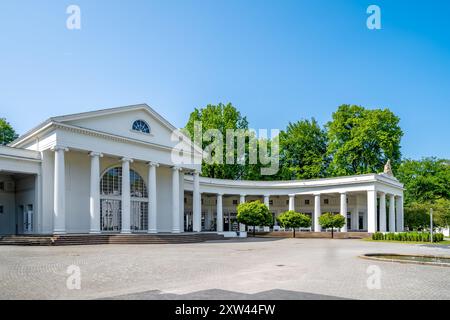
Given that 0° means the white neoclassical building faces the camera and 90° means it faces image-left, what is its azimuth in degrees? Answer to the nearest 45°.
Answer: approximately 315°

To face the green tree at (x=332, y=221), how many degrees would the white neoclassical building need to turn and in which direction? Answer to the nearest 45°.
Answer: approximately 90° to its left

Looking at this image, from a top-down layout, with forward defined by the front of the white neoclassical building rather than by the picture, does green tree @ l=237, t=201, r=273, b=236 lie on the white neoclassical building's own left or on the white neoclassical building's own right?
on the white neoclassical building's own left

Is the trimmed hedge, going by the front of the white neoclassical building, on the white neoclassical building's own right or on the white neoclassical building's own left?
on the white neoclassical building's own left
